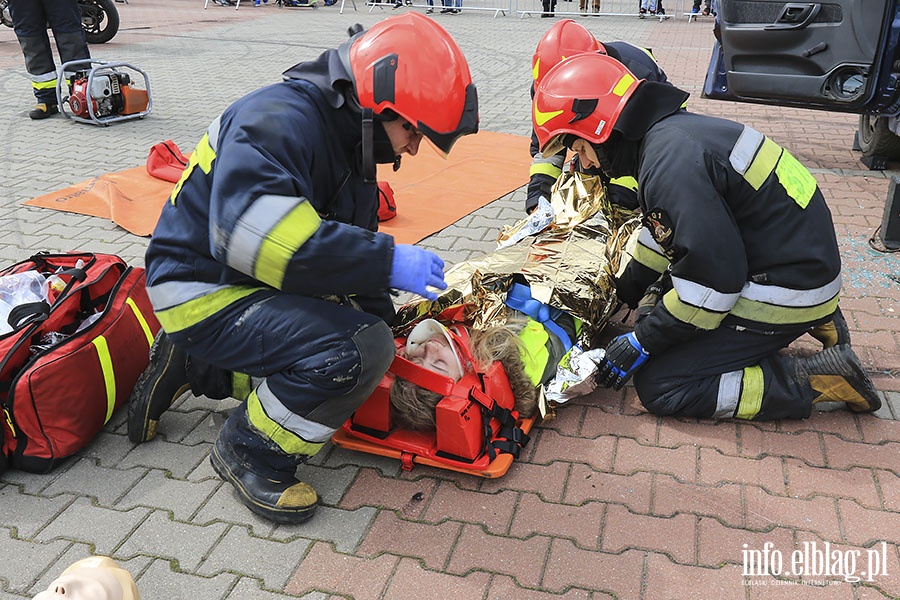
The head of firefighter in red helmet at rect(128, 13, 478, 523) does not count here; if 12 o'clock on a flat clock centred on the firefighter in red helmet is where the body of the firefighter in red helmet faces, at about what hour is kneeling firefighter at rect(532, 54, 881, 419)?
The kneeling firefighter is roughly at 12 o'clock from the firefighter in red helmet.

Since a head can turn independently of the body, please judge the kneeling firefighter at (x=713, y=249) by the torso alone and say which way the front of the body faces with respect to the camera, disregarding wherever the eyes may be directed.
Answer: to the viewer's left

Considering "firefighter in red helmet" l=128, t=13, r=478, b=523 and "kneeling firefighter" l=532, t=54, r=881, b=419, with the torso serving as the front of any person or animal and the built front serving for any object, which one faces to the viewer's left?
the kneeling firefighter

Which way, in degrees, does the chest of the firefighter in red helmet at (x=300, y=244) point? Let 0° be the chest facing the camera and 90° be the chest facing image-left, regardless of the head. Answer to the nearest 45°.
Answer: approximately 270°

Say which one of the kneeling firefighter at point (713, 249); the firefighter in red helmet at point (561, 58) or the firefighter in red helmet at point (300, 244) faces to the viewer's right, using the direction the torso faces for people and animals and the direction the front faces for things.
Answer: the firefighter in red helmet at point (300, 244)

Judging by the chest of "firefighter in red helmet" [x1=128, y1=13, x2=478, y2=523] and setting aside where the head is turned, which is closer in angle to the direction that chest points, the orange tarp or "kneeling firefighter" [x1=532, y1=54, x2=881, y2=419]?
the kneeling firefighter

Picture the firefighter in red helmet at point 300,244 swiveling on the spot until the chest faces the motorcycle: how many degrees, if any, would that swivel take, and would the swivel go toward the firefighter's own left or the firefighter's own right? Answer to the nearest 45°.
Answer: approximately 90° to the firefighter's own left

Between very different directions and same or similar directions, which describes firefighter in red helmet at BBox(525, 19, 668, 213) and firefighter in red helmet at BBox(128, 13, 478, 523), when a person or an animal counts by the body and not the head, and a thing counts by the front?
very different directions

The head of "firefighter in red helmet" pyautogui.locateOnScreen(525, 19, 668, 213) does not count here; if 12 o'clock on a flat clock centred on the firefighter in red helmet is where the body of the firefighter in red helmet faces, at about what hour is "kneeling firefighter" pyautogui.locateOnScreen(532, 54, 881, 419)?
The kneeling firefighter is roughly at 10 o'clock from the firefighter in red helmet.

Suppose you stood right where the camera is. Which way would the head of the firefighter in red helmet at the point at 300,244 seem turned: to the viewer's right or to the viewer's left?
to the viewer's right
